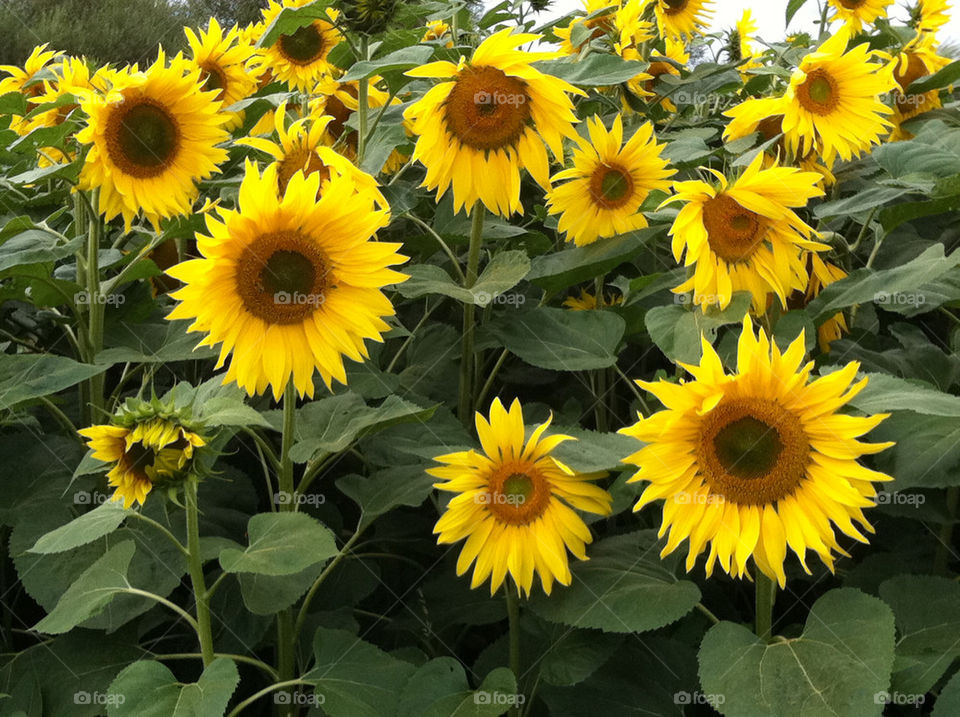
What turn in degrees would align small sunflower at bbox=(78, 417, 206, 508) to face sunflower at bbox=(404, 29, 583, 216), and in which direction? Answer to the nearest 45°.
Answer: approximately 180°

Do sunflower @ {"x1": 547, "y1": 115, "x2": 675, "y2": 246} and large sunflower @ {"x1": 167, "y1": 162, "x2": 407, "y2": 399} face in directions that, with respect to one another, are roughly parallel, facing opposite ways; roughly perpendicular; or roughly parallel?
roughly parallel

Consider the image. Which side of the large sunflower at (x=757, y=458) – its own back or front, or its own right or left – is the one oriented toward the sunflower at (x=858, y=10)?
back

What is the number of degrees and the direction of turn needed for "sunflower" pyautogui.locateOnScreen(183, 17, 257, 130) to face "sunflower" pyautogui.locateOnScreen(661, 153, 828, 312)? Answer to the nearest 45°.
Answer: approximately 90° to its left

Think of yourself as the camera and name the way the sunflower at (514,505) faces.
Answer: facing the viewer

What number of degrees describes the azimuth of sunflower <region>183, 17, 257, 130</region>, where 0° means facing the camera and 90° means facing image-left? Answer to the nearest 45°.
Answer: approximately 45°

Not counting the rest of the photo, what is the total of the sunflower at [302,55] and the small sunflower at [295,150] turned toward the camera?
2

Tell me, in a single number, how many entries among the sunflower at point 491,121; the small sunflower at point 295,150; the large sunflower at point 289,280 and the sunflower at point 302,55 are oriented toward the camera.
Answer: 4

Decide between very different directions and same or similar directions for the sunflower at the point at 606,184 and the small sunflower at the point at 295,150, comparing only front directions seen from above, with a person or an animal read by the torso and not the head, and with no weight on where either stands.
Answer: same or similar directions

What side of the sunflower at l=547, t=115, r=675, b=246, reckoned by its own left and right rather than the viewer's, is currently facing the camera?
front

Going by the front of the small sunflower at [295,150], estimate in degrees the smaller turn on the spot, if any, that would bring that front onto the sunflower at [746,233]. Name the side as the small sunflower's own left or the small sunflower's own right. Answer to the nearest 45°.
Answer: approximately 45° to the small sunflower's own left

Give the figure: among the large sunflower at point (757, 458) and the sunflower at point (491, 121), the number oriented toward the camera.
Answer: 2

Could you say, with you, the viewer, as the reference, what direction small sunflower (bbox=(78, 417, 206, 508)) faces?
facing the viewer and to the left of the viewer

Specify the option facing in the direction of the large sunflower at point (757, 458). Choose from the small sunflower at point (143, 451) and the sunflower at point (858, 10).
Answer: the sunflower

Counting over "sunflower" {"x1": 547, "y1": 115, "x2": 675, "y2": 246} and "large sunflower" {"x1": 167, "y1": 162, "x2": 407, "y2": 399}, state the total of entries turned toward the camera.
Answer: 2

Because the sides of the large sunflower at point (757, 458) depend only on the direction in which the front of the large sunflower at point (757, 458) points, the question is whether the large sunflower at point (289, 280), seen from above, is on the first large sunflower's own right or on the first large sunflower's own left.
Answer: on the first large sunflower's own right
